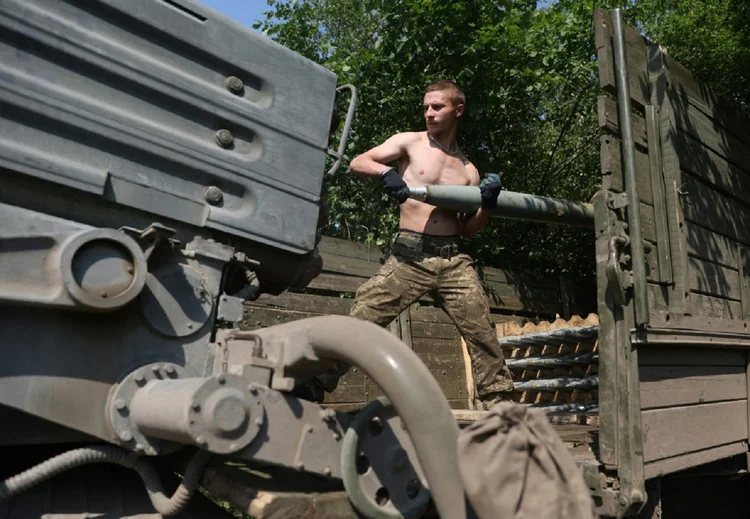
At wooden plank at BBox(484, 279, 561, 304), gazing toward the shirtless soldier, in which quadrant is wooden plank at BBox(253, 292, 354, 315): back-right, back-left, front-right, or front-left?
front-right

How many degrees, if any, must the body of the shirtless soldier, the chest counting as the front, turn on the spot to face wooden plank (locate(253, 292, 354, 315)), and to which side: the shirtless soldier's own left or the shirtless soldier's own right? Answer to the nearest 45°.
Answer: approximately 135° to the shirtless soldier's own right

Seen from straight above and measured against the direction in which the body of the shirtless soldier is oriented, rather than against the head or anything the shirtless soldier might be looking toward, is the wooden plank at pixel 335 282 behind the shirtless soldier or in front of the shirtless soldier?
behind

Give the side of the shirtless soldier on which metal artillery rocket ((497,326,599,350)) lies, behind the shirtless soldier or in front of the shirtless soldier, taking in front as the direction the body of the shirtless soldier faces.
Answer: behind

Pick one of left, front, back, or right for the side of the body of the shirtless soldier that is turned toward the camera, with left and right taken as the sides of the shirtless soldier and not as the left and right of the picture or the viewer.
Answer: front

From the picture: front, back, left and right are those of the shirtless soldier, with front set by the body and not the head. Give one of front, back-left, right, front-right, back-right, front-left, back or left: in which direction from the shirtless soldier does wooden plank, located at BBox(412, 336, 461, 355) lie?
back

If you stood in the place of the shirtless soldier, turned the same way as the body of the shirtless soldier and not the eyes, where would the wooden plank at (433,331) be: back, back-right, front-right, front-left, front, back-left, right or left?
back

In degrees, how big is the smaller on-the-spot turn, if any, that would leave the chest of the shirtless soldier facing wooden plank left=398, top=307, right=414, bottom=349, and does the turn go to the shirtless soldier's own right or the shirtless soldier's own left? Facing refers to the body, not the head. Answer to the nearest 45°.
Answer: approximately 180°
